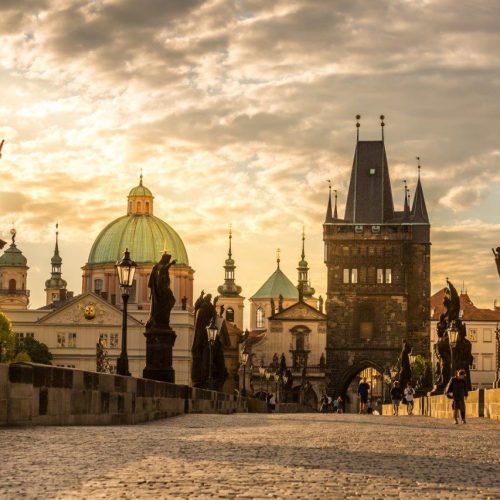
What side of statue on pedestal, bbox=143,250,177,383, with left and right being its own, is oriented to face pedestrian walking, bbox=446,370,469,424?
front

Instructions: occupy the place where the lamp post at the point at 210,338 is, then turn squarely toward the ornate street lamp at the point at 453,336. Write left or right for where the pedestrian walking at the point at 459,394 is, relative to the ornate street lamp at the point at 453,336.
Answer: right

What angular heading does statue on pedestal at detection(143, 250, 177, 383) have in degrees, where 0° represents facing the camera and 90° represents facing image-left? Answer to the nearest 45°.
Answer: approximately 270°

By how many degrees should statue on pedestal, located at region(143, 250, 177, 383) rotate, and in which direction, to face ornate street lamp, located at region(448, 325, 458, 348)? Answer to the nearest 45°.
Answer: approximately 45° to its left

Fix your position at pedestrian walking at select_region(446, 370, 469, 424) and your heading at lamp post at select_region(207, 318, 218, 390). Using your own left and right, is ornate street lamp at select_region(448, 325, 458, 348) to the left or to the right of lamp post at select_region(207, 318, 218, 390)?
right

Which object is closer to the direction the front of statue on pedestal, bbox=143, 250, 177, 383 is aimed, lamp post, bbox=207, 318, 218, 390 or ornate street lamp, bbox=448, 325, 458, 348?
the ornate street lamp

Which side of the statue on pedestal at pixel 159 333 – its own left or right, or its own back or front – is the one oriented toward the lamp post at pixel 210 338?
left

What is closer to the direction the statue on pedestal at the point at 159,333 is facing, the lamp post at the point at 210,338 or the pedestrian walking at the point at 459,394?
the pedestrian walking
